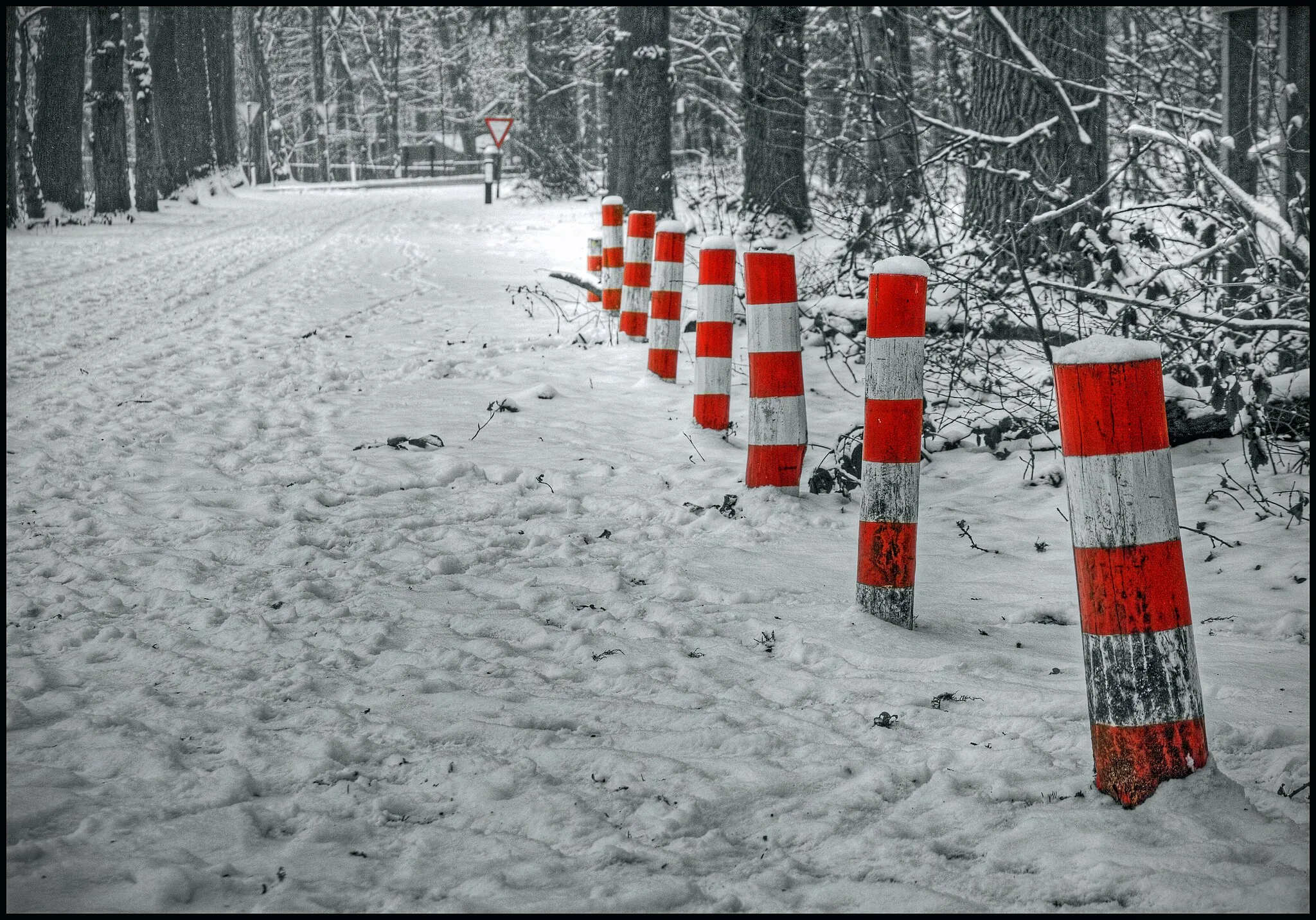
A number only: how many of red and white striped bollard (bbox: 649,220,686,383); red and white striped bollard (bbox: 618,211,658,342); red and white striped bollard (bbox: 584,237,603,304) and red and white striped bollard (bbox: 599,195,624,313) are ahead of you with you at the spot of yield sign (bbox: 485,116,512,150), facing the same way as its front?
4

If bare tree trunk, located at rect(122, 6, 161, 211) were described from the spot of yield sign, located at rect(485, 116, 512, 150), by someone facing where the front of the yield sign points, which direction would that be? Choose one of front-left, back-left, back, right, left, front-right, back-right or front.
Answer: front-right

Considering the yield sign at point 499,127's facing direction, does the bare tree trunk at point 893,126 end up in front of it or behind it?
in front

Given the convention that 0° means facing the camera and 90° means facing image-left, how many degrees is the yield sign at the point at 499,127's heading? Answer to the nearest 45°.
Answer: approximately 0°

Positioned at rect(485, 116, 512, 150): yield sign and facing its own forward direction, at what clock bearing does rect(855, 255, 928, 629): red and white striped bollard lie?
The red and white striped bollard is roughly at 12 o'clock from the yield sign.

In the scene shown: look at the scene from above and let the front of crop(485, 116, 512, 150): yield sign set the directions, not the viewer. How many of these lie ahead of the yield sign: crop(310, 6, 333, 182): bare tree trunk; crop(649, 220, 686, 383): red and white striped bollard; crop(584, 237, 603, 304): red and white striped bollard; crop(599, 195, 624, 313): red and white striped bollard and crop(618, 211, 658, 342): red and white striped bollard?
4

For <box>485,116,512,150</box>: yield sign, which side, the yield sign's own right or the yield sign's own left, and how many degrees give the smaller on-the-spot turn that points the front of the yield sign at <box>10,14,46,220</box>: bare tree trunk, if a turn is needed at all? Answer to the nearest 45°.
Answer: approximately 45° to the yield sign's own right

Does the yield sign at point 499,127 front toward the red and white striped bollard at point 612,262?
yes

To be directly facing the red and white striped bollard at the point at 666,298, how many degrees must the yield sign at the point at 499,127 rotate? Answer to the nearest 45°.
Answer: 0° — it already faces it

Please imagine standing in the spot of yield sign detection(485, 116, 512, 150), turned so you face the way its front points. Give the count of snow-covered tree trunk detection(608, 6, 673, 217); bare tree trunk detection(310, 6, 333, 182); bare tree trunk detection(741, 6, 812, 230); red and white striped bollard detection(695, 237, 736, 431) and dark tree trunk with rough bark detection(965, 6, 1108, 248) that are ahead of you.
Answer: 4

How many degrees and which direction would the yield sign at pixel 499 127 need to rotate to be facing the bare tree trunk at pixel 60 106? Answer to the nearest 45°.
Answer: approximately 45° to its right

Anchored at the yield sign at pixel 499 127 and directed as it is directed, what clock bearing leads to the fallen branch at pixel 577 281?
The fallen branch is roughly at 12 o'clock from the yield sign.
